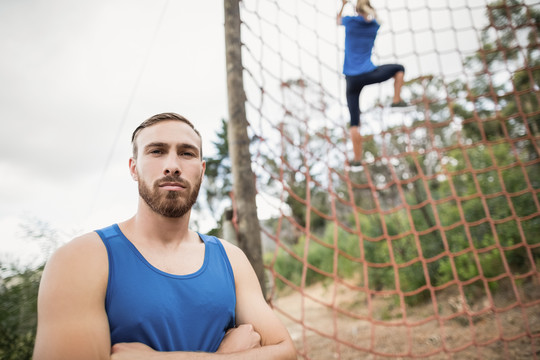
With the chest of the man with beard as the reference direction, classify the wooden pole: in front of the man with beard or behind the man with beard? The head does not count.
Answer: behind

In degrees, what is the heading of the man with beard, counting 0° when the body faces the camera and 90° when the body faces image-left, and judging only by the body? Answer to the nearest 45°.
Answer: approximately 0°
